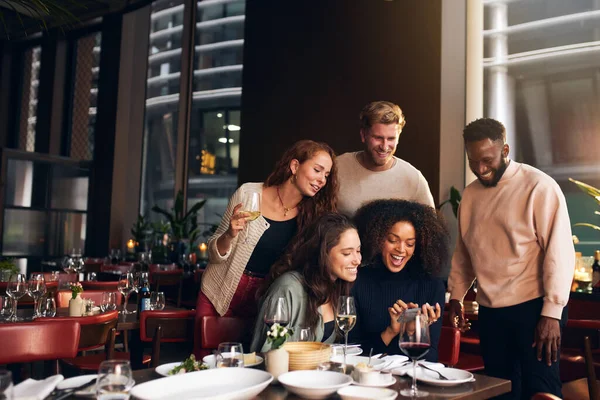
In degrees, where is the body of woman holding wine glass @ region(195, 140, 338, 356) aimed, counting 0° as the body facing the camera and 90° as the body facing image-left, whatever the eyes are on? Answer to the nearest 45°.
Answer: approximately 315°

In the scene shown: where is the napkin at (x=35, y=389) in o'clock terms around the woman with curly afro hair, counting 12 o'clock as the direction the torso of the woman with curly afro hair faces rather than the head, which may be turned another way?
The napkin is roughly at 1 o'clock from the woman with curly afro hair.

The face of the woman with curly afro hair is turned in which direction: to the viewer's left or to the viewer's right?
to the viewer's left

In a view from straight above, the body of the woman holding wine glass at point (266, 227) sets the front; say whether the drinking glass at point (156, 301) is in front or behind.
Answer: behind

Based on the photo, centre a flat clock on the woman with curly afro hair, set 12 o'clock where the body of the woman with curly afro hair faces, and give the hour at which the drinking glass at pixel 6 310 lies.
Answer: The drinking glass is roughly at 3 o'clock from the woman with curly afro hair.

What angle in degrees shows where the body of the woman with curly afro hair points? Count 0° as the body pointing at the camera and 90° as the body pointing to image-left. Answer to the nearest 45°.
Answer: approximately 0°

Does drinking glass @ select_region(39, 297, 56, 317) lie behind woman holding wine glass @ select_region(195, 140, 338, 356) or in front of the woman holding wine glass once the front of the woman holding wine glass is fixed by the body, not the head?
behind

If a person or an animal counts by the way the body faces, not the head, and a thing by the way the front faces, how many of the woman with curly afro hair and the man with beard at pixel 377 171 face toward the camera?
2

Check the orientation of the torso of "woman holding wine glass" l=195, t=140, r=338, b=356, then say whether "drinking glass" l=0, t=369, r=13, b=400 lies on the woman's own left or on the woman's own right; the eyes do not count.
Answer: on the woman's own right

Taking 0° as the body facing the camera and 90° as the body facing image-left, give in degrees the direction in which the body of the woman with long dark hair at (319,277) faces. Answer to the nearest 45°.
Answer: approximately 315°
